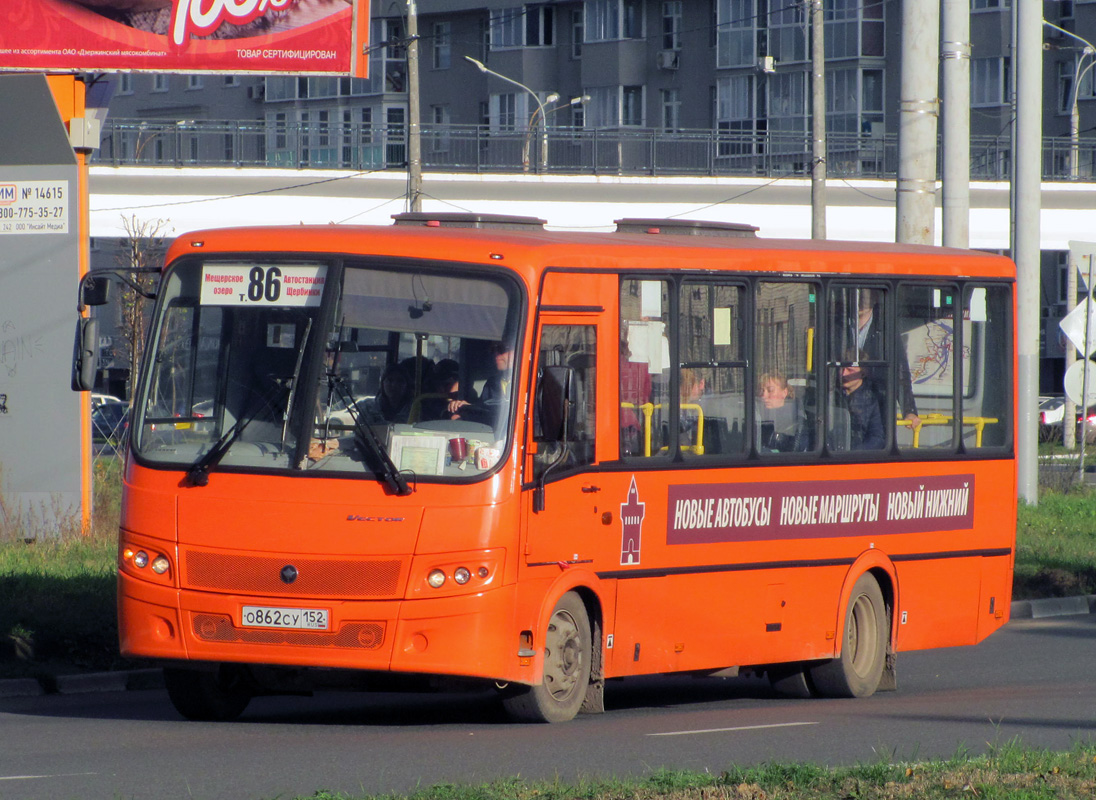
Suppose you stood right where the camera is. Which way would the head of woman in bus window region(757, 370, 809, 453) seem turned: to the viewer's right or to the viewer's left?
to the viewer's left

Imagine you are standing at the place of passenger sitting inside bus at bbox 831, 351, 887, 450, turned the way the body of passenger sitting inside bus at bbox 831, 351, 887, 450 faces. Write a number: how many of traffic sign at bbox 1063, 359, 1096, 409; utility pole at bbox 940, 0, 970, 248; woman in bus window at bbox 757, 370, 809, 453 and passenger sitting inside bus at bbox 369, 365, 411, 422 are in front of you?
2

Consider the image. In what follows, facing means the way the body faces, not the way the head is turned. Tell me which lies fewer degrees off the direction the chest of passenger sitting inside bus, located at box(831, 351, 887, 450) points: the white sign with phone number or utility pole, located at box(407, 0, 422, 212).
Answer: the white sign with phone number

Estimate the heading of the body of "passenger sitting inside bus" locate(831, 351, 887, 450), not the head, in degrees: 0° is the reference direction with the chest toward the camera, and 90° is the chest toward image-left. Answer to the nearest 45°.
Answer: approximately 45°

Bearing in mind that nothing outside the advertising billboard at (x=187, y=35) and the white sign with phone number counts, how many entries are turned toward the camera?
2

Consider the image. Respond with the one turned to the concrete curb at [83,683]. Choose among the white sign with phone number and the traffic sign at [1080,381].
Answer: the white sign with phone number

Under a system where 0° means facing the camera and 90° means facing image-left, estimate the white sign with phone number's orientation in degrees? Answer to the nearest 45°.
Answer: approximately 0°

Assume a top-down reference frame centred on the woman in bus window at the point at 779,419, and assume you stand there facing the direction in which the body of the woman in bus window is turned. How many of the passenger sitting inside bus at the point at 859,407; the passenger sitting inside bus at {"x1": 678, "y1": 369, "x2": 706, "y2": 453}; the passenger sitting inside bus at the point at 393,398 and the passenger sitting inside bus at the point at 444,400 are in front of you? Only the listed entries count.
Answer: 3

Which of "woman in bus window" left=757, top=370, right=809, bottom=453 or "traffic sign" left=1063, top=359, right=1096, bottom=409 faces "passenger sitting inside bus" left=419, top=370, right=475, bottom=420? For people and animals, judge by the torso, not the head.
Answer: the woman in bus window

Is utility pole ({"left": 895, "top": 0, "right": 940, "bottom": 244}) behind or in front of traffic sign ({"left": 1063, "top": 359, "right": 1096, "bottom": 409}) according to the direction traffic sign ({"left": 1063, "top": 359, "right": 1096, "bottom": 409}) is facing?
behind
